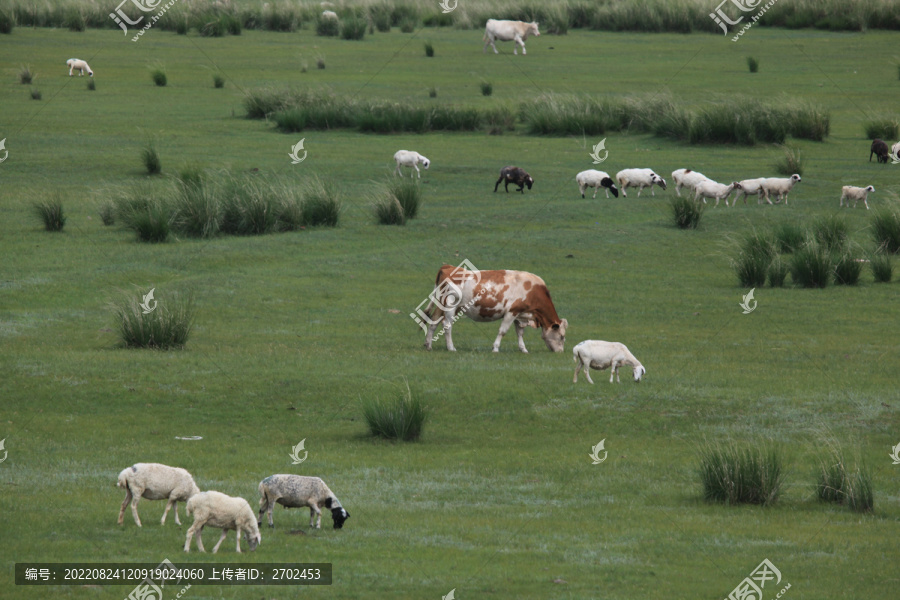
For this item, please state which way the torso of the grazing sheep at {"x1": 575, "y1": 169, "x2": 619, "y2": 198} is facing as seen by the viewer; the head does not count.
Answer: to the viewer's right

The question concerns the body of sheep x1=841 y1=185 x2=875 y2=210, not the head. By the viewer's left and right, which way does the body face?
facing to the right of the viewer

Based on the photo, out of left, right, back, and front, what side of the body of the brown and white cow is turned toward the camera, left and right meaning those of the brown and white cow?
right

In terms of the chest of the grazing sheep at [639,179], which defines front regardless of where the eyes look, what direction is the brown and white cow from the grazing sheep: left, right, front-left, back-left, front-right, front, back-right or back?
right

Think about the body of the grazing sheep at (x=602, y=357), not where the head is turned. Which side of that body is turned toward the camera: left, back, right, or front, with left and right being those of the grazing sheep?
right

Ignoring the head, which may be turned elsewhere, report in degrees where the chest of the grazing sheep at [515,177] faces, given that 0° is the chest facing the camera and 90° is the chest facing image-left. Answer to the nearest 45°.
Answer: approximately 270°

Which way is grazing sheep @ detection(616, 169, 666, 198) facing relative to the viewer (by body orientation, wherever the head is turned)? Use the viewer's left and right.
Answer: facing to the right of the viewer
